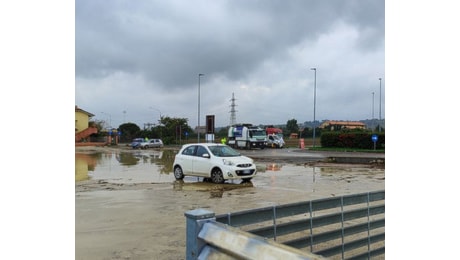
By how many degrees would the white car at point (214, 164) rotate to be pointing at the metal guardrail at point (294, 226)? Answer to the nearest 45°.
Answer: approximately 45° to its right

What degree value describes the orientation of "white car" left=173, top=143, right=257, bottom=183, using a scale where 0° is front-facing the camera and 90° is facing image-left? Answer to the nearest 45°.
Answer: approximately 315°

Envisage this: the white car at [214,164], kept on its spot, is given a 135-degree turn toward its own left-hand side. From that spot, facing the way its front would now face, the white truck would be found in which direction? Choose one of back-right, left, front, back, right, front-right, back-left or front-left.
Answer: front

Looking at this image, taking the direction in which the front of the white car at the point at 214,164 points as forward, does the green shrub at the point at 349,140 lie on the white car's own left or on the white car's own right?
on the white car's own left

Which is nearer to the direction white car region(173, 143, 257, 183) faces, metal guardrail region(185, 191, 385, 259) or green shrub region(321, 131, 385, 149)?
the metal guardrail
